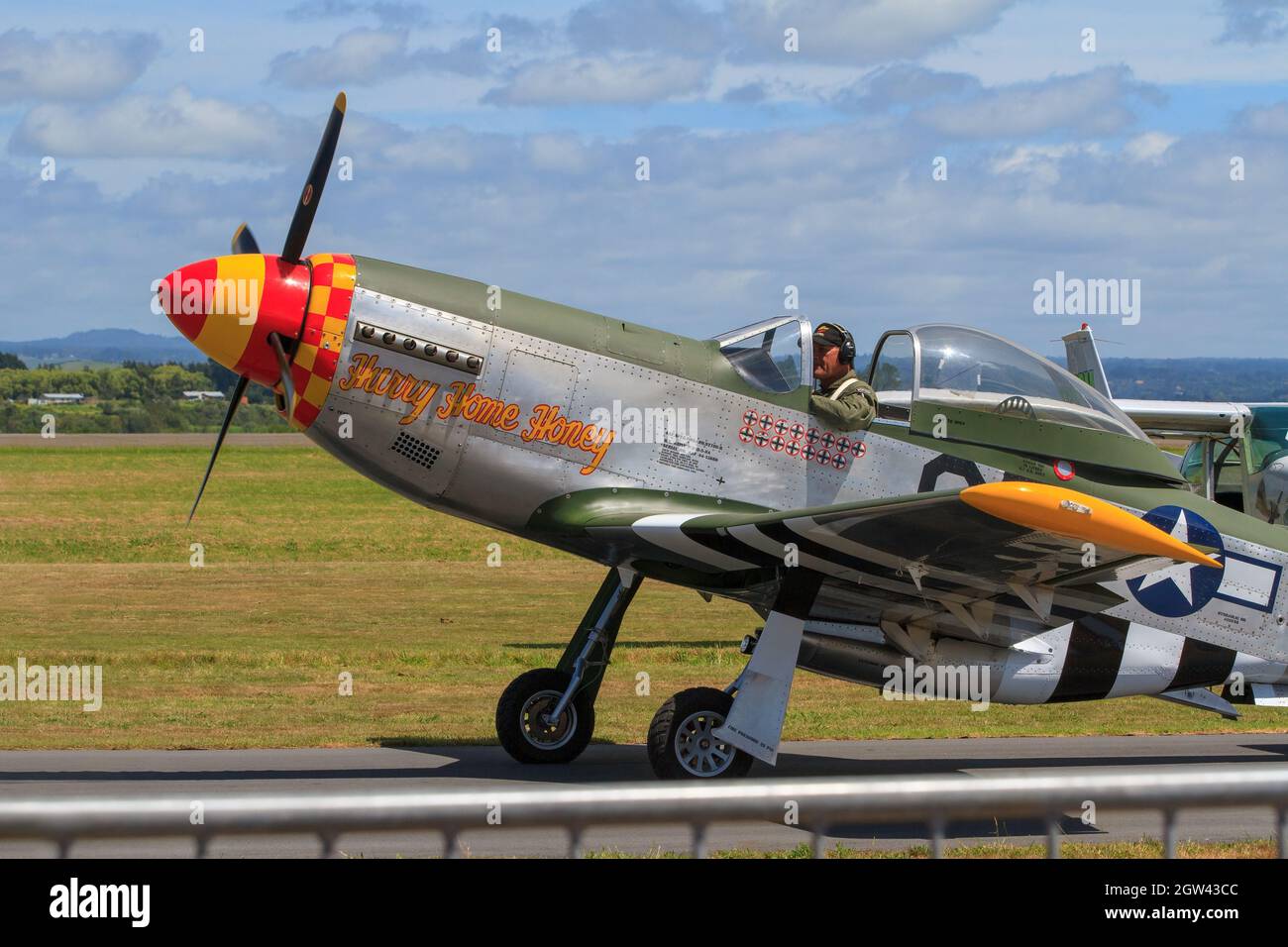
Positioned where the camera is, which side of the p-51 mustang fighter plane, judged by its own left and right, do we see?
left

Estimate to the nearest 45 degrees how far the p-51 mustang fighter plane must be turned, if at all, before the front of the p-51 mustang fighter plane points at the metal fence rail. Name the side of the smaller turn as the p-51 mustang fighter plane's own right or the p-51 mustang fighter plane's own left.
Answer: approximately 90° to the p-51 mustang fighter plane's own left
